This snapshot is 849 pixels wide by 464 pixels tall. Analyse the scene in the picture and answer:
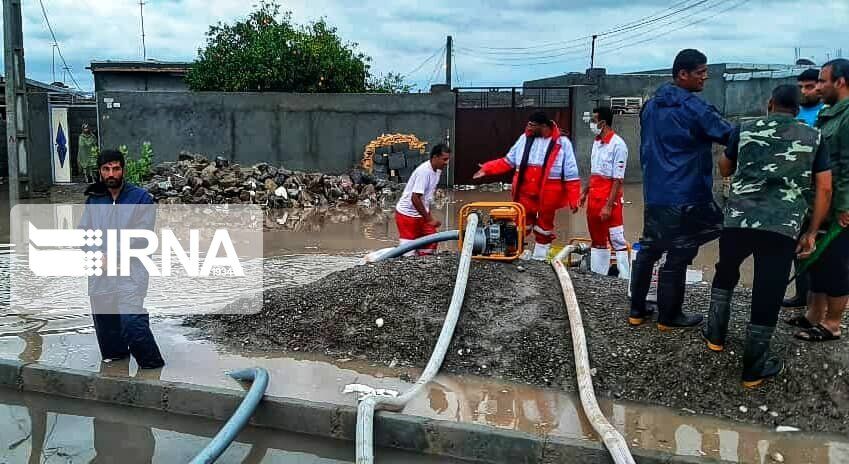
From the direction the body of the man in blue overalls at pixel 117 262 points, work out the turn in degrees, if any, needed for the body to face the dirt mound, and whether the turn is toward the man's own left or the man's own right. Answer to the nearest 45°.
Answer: approximately 90° to the man's own left

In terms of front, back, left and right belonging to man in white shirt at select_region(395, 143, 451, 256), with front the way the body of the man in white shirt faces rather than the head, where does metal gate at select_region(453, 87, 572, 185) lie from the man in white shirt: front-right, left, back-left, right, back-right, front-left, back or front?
left

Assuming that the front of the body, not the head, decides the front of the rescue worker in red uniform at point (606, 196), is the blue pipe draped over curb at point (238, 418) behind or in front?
in front

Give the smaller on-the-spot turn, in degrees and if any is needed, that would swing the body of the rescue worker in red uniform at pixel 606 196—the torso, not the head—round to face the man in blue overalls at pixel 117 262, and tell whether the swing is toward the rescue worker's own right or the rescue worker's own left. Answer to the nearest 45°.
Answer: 0° — they already face them

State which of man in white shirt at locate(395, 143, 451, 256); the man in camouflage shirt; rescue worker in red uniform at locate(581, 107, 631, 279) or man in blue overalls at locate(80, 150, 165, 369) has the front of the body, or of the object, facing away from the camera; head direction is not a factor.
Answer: the man in camouflage shirt

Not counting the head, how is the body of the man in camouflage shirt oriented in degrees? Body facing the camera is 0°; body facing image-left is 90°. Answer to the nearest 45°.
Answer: approximately 180°

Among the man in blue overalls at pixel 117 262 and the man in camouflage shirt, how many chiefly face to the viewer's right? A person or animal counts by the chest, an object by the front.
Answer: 0

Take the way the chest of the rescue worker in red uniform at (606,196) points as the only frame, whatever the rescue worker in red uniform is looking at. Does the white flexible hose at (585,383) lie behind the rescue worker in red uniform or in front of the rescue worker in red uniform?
in front

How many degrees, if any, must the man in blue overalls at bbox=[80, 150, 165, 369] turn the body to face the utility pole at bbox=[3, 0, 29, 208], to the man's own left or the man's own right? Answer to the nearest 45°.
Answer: approximately 180°
